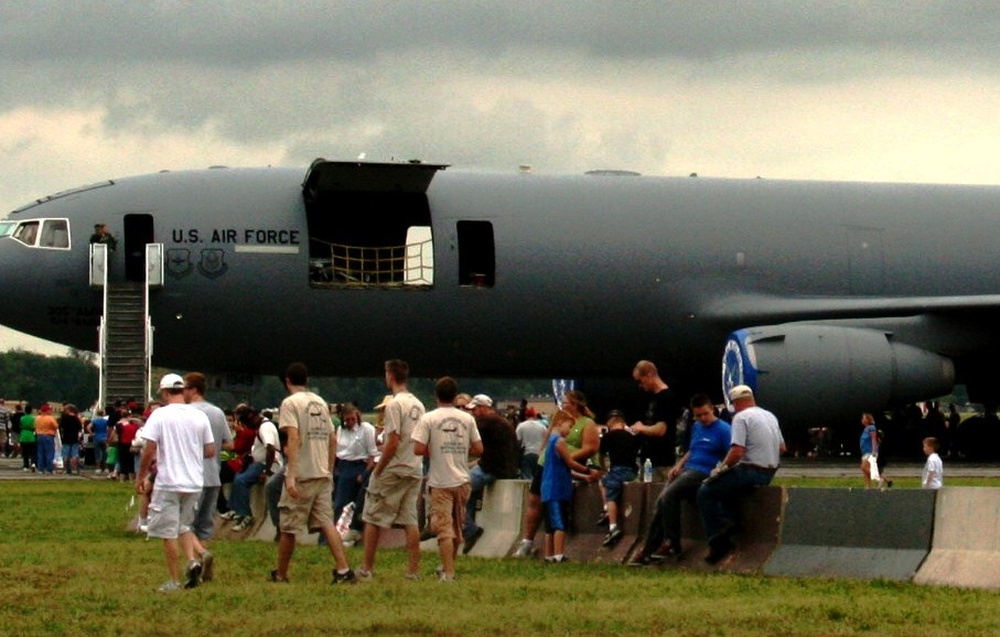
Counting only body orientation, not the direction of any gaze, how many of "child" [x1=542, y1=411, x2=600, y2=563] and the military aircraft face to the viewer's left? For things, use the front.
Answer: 1

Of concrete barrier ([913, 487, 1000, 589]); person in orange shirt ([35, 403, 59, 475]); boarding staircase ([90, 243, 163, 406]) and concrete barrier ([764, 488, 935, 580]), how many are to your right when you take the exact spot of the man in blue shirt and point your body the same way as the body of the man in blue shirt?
2

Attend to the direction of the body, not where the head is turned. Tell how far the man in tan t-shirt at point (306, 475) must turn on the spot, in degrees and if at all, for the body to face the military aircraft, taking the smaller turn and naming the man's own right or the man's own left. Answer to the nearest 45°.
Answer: approximately 45° to the man's own right

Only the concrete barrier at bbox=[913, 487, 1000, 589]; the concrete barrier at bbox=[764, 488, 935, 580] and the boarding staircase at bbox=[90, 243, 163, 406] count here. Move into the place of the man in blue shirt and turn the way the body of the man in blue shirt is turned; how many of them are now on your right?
1

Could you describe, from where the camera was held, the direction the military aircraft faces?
facing to the left of the viewer

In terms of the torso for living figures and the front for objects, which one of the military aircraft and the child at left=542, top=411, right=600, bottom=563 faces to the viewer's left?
the military aircraft

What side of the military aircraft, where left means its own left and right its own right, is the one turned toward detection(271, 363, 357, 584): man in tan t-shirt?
left

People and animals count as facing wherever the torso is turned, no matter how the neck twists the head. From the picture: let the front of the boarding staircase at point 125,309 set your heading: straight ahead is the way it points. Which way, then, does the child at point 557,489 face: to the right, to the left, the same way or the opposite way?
to the left

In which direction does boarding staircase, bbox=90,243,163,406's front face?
toward the camera

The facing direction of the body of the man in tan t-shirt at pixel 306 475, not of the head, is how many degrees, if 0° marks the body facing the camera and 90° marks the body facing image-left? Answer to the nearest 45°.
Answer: approximately 135°

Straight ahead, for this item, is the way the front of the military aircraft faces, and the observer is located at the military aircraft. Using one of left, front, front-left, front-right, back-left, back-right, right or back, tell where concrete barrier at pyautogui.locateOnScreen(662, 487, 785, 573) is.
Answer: left

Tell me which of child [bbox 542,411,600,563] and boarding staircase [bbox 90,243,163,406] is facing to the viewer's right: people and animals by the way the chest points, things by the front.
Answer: the child

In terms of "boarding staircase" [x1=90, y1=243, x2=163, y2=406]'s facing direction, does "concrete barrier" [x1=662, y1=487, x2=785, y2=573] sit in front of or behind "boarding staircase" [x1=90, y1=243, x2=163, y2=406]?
in front

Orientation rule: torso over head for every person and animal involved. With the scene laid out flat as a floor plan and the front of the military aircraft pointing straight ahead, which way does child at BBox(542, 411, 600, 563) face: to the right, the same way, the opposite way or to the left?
the opposite way

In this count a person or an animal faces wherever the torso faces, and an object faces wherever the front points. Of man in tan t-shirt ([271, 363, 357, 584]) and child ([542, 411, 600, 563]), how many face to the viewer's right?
1

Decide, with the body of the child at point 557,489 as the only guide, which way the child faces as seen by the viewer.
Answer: to the viewer's right
